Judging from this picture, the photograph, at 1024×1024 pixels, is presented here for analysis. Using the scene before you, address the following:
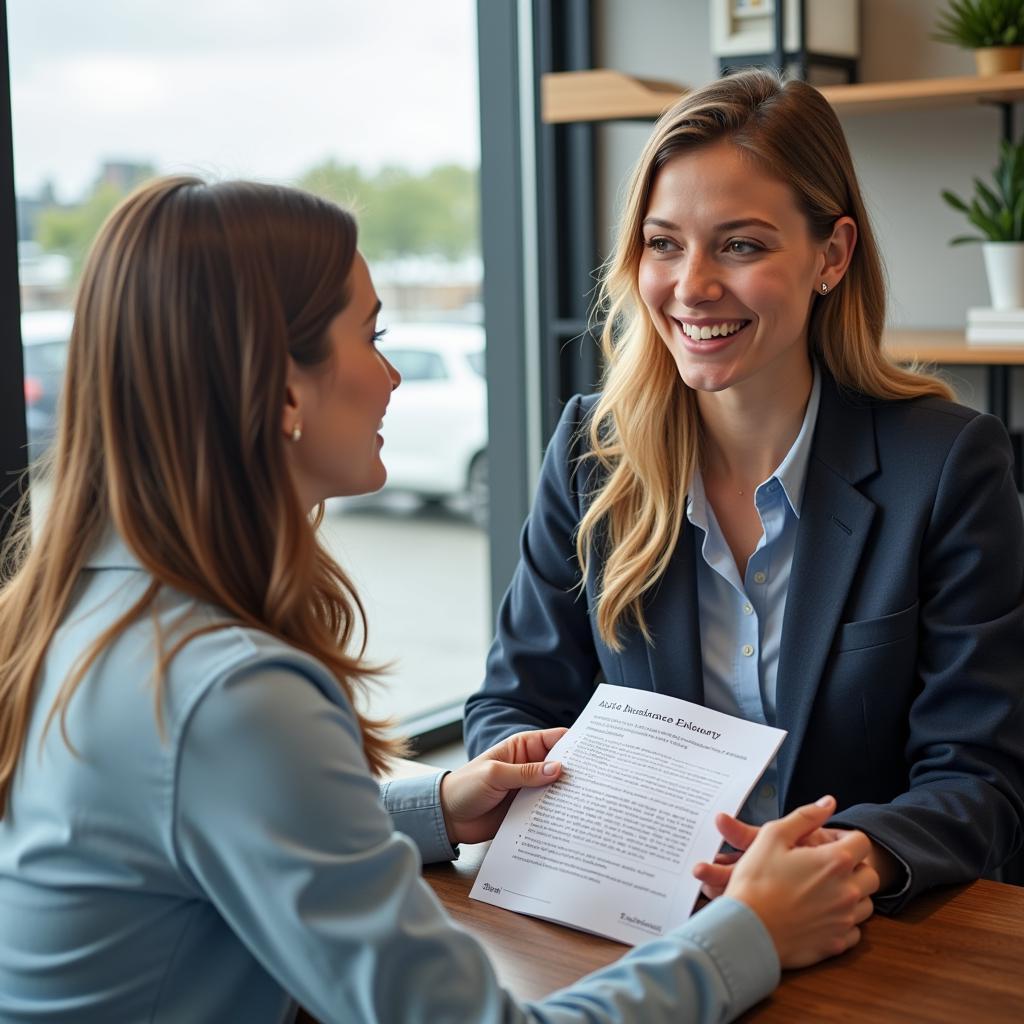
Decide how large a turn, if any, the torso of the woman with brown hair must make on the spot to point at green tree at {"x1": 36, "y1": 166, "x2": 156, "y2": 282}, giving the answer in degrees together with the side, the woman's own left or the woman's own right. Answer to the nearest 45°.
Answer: approximately 45° to the woman's own left

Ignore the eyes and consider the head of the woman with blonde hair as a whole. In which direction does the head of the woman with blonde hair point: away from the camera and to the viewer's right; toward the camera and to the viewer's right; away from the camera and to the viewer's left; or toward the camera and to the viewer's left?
toward the camera and to the viewer's left

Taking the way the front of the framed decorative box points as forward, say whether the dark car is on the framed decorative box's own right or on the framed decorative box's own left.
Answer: on the framed decorative box's own right

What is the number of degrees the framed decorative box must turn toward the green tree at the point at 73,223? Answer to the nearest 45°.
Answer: approximately 90° to its right

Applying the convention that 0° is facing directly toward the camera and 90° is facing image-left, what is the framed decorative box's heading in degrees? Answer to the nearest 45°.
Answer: approximately 0°

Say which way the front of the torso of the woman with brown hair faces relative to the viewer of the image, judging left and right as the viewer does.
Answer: facing away from the viewer and to the right of the viewer

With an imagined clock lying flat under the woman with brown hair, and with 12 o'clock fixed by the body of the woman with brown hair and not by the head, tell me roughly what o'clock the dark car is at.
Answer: The dark car is roughly at 10 o'clock from the woman with brown hair.

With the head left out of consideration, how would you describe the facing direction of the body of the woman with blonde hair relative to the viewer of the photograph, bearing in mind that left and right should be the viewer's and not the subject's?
facing the viewer and to the left of the viewer

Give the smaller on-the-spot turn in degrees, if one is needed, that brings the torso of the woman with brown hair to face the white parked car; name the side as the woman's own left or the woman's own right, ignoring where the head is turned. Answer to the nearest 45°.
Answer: approximately 45° to the woman's own left

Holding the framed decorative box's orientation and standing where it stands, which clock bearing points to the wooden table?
The wooden table is roughly at 12 o'clock from the framed decorative box.

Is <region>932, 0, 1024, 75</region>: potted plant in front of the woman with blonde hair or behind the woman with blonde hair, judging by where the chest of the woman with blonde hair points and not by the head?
behind

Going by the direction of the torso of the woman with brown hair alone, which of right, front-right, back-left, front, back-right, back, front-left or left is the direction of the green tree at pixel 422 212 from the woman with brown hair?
front-left

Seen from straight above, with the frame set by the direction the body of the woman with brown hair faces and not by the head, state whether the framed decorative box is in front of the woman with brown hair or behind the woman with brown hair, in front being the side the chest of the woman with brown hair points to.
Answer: in front

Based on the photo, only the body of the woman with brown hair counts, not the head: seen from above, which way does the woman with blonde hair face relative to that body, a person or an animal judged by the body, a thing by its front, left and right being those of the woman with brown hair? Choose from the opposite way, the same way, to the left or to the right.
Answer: the opposite way
